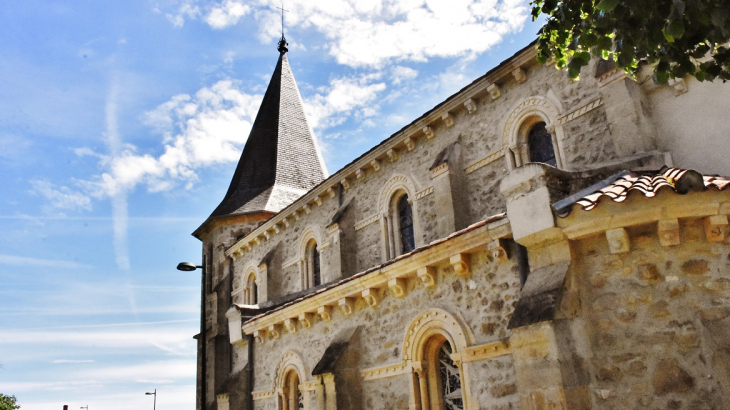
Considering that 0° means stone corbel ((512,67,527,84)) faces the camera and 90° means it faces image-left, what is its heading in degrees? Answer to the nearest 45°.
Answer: approximately 45°
